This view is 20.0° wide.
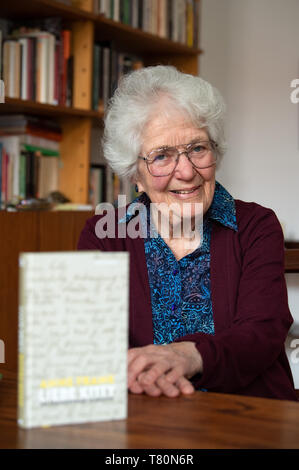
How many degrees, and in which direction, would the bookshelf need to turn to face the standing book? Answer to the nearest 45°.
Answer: approximately 45° to its right

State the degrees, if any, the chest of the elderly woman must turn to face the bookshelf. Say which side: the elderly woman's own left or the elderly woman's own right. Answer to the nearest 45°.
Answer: approximately 180°

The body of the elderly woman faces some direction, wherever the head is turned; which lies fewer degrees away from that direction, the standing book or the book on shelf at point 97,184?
the standing book

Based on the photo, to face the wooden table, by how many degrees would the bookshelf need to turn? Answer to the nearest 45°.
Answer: approximately 45° to its right

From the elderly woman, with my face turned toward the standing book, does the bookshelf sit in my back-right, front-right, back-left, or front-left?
back-right

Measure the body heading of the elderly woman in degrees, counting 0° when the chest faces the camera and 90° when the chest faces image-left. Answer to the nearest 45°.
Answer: approximately 0°

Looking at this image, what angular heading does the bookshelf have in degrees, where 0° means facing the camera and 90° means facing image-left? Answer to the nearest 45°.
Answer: approximately 315°
